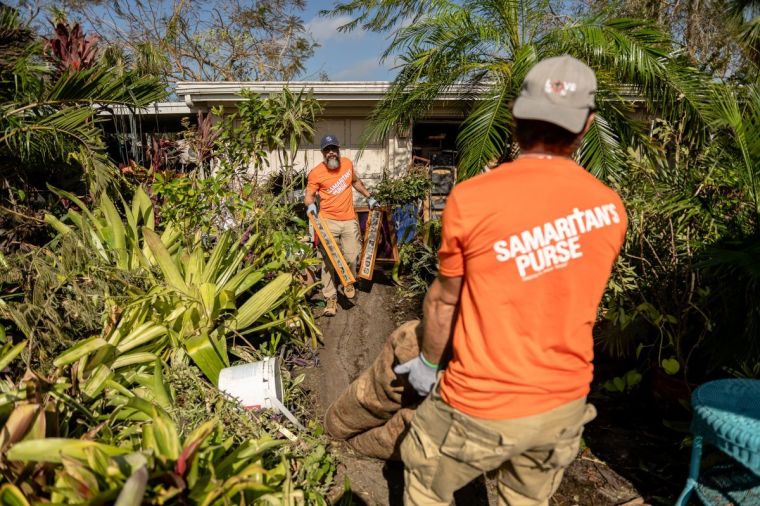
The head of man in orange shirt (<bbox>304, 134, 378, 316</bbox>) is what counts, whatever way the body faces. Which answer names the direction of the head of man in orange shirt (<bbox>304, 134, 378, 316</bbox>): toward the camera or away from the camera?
toward the camera

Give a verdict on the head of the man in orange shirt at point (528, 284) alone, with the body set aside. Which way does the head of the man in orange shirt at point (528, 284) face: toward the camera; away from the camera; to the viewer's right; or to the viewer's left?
away from the camera

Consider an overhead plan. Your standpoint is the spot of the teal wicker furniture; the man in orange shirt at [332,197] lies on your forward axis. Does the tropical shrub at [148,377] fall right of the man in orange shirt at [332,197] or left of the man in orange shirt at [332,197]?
left

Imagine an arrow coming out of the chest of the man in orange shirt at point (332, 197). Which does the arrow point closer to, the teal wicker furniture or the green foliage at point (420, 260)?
the teal wicker furniture

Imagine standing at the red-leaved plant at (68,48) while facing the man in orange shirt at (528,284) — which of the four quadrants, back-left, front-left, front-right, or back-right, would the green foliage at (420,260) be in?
front-left

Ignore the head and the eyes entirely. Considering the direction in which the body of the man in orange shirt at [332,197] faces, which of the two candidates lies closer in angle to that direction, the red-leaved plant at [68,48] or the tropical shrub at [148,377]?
the tropical shrub

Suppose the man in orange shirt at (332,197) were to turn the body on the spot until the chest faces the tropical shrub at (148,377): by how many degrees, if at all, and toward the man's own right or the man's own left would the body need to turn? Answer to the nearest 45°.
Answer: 0° — they already face it

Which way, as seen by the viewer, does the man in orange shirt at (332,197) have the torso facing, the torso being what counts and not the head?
toward the camera
